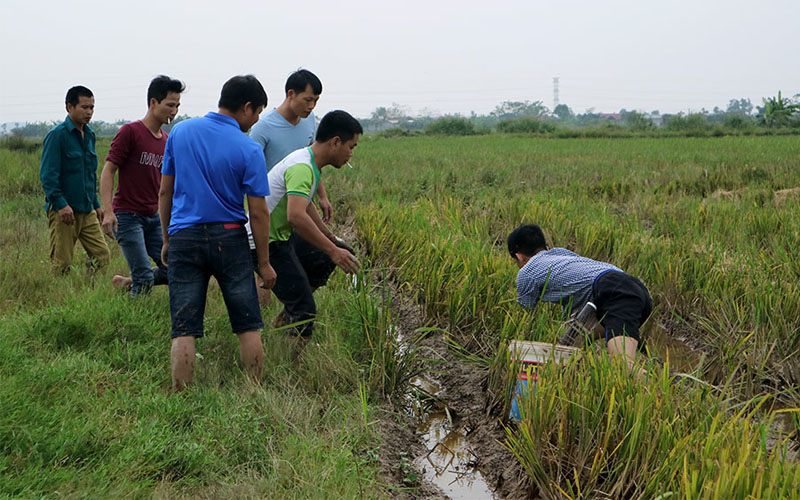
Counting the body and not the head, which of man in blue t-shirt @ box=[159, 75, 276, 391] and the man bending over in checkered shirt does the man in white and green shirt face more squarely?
the man bending over in checkered shirt

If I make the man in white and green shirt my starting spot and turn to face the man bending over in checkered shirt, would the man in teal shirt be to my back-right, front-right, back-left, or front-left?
back-left

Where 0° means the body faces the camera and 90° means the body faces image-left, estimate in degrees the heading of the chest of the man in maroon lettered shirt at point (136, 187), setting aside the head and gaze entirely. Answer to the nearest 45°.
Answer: approximately 315°

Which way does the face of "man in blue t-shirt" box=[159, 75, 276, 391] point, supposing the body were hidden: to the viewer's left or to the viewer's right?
to the viewer's right

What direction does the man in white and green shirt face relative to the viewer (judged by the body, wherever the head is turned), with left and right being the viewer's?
facing to the right of the viewer

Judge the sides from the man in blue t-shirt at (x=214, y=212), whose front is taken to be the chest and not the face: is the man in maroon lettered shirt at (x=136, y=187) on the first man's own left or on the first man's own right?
on the first man's own left
